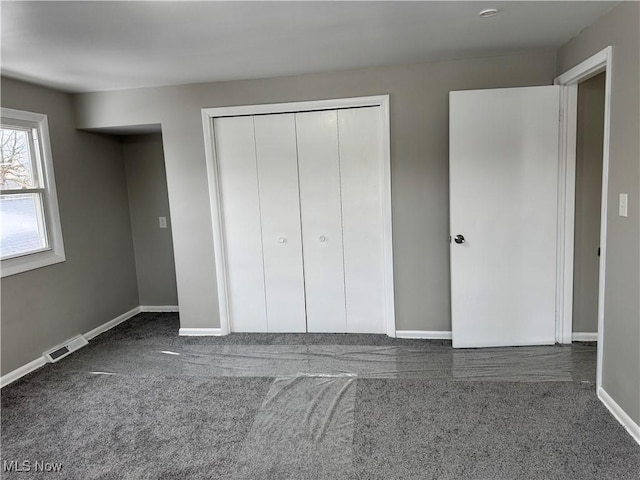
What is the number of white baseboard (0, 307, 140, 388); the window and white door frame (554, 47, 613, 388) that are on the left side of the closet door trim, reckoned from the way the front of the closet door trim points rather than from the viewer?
1

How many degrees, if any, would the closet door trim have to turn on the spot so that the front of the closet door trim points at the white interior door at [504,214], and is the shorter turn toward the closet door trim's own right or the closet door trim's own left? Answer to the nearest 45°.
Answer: approximately 90° to the closet door trim's own left

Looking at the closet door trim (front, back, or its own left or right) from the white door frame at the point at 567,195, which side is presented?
left

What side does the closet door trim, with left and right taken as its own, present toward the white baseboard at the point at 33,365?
right

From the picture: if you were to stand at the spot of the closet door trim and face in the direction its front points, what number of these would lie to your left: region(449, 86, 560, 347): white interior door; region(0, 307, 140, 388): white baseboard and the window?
1

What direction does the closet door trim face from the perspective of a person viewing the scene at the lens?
facing the viewer

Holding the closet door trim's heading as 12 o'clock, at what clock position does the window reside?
The window is roughly at 3 o'clock from the closet door trim.
